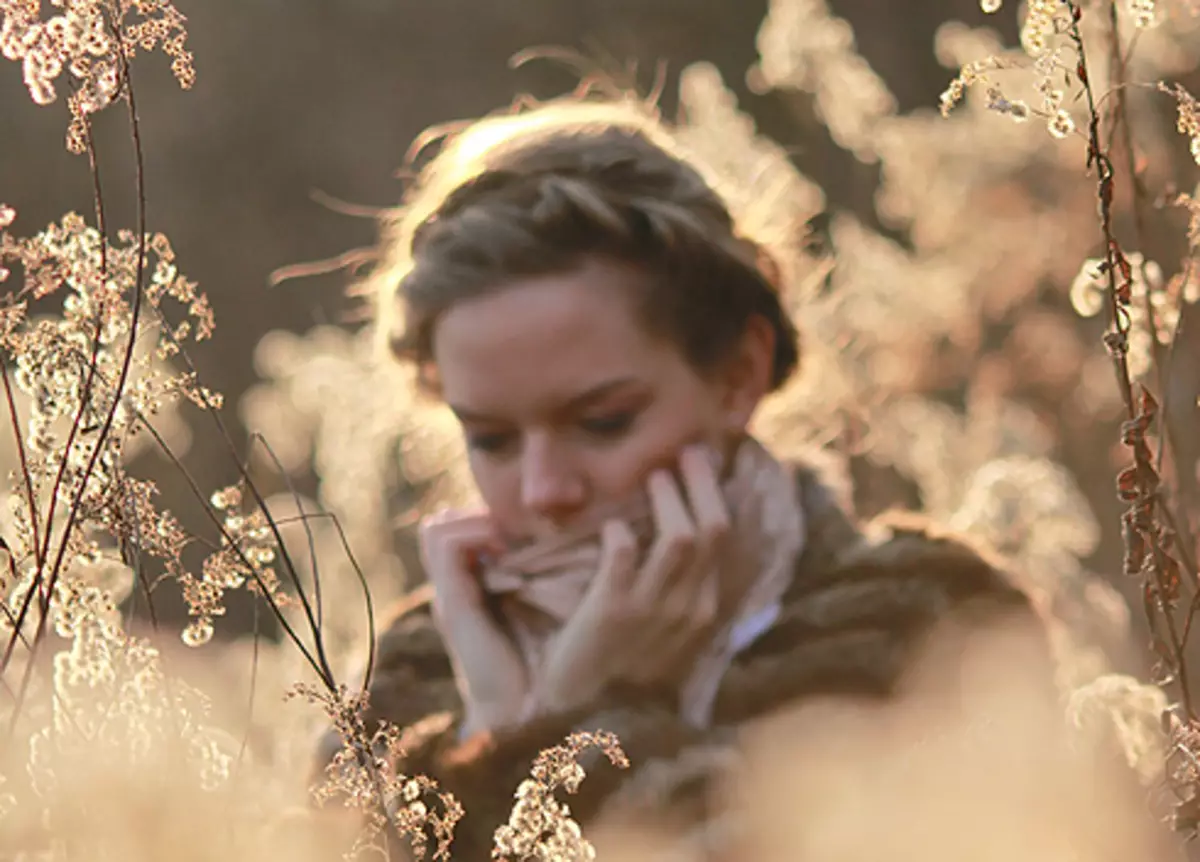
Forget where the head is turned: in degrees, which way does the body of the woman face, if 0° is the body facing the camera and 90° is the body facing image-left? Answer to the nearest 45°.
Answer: approximately 45°
